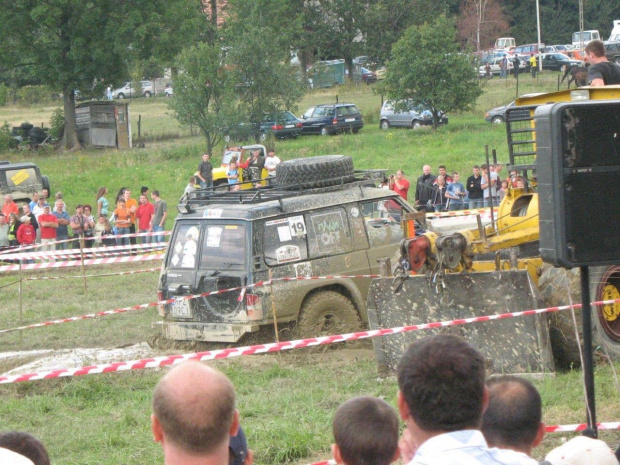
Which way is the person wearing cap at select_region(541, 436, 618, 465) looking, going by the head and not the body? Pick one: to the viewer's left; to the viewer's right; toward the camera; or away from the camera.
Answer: away from the camera

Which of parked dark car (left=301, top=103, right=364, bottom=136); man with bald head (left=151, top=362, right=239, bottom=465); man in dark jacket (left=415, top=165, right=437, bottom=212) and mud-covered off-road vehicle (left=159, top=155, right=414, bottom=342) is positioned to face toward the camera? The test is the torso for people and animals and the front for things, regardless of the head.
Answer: the man in dark jacket

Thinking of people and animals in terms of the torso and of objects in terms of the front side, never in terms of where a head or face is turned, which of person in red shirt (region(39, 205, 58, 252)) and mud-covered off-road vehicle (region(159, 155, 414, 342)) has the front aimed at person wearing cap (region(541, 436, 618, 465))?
the person in red shirt

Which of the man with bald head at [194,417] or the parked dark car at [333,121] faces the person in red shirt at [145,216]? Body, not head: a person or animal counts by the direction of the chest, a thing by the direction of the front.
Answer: the man with bald head

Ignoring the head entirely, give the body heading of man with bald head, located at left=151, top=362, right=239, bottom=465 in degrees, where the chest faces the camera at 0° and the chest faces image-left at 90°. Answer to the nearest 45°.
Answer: approximately 180°

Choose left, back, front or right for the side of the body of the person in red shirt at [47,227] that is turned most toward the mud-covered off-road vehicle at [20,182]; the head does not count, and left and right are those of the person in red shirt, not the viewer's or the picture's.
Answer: back

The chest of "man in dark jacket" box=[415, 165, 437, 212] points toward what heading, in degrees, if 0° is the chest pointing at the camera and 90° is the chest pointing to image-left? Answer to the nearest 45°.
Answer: approximately 0°

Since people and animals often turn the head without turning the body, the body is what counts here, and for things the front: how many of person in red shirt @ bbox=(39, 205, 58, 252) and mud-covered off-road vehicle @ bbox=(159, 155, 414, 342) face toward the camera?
1

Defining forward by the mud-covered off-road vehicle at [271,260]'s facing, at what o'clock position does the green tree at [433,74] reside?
The green tree is roughly at 11 o'clock from the mud-covered off-road vehicle.

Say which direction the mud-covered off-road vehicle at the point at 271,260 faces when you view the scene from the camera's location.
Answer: facing away from the viewer and to the right of the viewer
